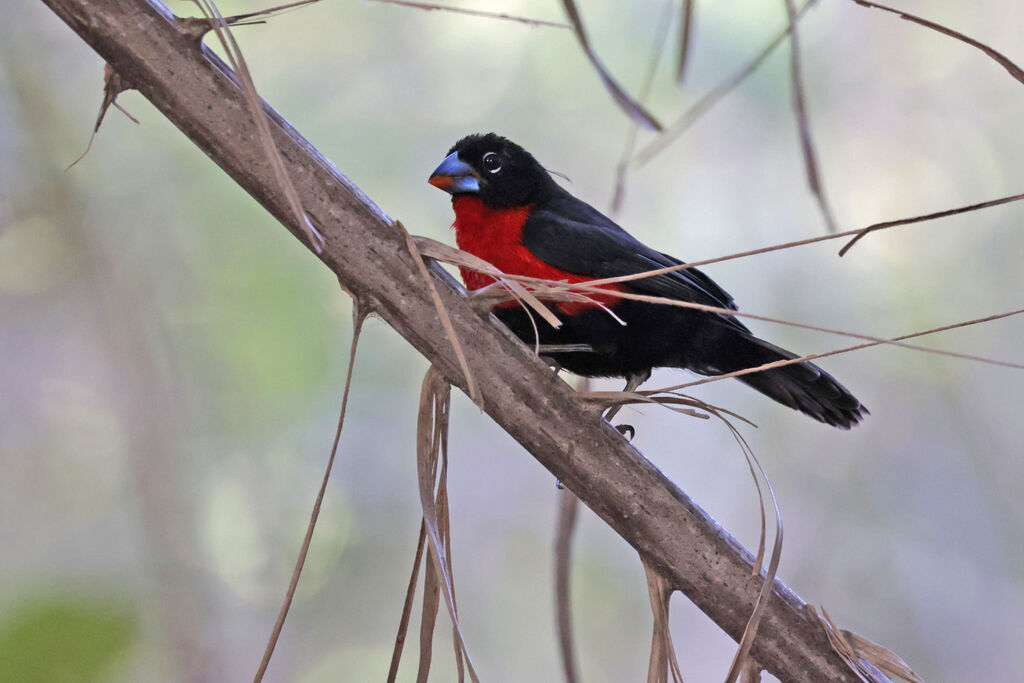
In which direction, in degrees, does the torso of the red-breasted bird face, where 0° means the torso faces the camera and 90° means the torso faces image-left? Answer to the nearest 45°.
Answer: approximately 90°
